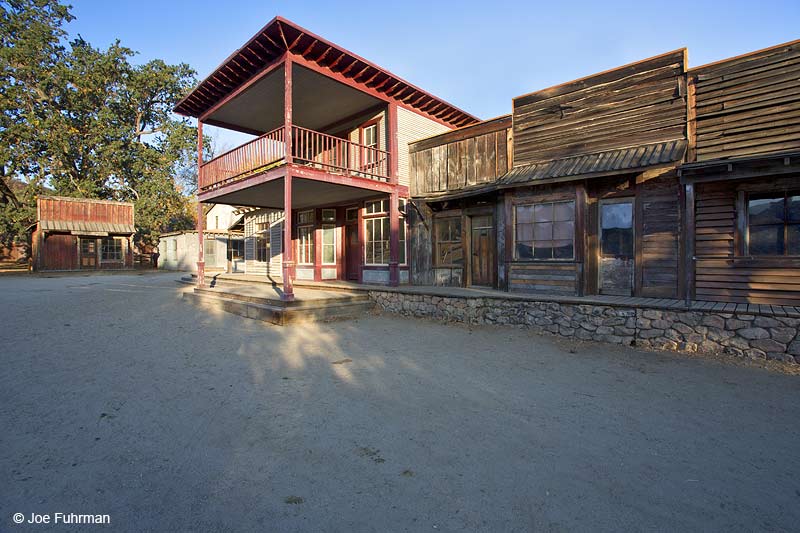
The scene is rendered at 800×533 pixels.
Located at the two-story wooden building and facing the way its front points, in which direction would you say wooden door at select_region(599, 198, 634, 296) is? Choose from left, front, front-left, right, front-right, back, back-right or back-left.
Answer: left

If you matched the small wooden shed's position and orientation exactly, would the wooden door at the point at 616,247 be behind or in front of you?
in front

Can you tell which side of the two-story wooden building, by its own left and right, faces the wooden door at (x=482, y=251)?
left

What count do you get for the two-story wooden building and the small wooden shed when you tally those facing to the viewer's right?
0

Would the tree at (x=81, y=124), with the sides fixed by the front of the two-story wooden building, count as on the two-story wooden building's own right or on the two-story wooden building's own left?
on the two-story wooden building's own right

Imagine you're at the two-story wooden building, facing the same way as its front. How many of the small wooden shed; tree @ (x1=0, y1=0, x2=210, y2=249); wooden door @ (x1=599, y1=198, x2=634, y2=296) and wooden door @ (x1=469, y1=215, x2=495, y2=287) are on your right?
2

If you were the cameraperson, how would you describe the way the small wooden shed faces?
facing the viewer

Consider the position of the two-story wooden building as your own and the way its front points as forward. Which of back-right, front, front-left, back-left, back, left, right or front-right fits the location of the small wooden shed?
right

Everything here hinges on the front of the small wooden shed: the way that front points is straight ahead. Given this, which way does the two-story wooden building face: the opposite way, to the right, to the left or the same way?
to the right

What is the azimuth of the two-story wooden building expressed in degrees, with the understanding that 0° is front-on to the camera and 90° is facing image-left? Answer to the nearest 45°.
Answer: approximately 45°
